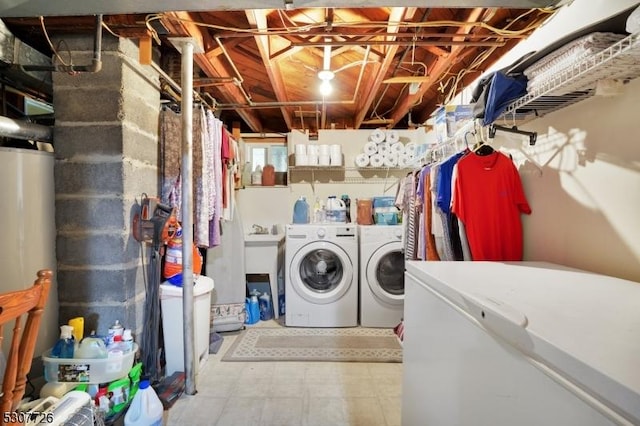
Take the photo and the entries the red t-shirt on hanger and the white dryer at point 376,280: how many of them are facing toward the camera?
2

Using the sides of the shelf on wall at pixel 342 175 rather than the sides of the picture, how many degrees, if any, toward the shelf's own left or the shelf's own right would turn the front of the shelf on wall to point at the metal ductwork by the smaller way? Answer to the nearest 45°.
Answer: approximately 45° to the shelf's own right

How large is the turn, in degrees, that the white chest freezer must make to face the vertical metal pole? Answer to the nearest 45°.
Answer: approximately 45° to its right

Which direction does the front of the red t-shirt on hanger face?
toward the camera

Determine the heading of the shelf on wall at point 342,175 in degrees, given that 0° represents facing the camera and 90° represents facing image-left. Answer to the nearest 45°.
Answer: approximately 0°

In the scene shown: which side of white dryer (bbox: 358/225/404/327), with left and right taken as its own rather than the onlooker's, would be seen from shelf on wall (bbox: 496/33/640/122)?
front

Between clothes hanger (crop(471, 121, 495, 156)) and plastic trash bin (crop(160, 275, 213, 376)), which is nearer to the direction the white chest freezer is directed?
the plastic trash bin

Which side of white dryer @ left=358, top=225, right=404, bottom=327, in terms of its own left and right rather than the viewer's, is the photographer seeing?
front

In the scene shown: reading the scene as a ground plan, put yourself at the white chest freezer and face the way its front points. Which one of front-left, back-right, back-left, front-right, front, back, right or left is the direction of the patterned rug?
right
